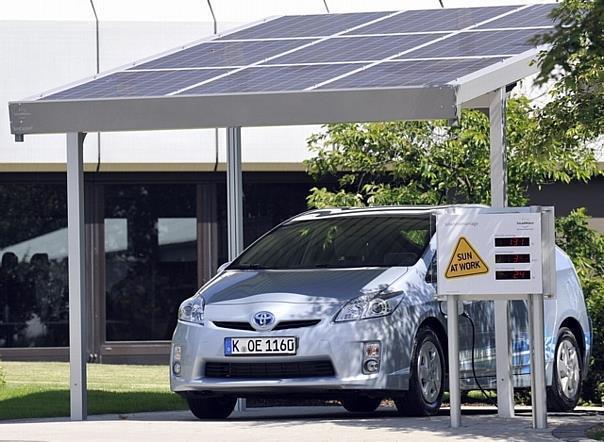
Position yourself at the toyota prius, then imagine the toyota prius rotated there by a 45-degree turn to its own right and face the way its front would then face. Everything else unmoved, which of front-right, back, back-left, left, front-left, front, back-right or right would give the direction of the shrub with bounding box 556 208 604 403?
back-right

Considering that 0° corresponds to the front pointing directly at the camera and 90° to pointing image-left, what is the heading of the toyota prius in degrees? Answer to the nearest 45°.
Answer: approximately 45°

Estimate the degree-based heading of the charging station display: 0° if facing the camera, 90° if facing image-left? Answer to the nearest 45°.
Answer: approximately 0°
